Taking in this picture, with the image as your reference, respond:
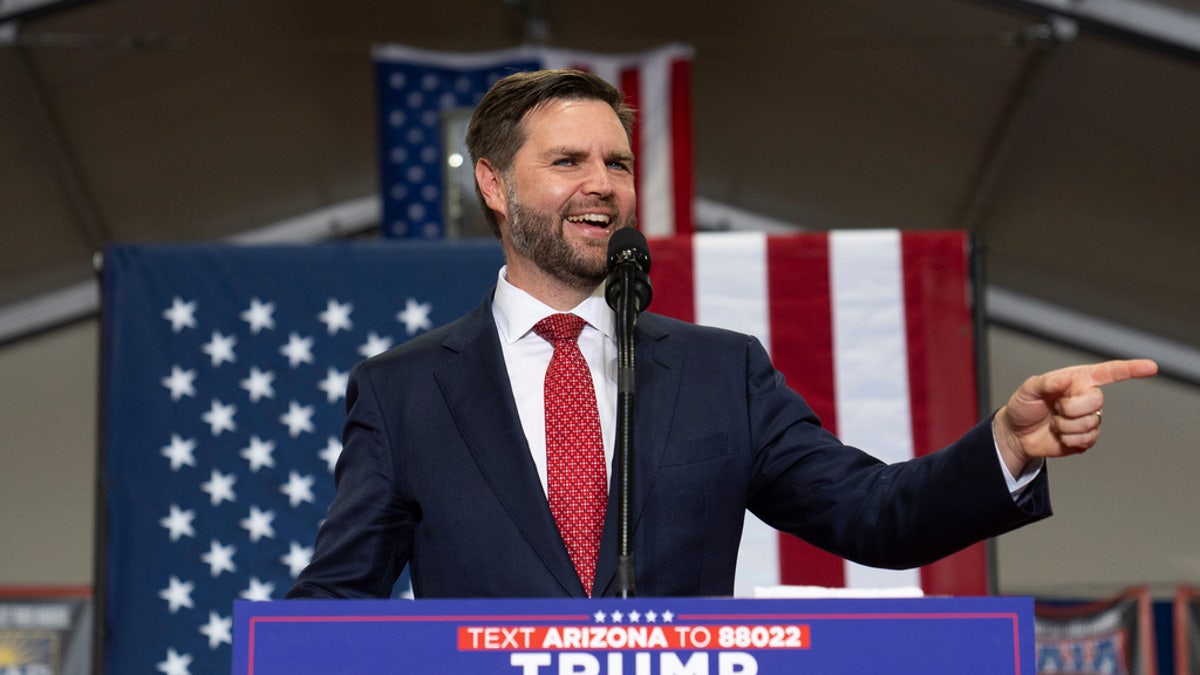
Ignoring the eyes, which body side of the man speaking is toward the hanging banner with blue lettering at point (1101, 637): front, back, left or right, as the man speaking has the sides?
back

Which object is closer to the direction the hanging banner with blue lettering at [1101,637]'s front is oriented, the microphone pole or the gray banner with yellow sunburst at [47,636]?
the microphone pole

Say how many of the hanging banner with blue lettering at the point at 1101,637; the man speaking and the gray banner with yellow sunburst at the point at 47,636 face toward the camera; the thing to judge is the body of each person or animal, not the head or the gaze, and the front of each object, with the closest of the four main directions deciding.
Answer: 3

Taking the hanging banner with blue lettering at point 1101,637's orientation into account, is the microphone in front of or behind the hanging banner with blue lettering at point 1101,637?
in front

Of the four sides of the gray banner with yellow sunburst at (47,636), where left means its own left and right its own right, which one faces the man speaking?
front

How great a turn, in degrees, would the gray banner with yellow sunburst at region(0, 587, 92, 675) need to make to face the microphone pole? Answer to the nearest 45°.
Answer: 0° — it already faces it

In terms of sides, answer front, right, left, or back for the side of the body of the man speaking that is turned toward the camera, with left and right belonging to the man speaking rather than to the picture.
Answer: front

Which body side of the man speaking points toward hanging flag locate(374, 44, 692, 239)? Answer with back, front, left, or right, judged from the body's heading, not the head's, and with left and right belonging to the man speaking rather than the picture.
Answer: back

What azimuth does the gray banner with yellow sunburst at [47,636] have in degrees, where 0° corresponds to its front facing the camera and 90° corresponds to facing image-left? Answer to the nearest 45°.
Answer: approximately 0°

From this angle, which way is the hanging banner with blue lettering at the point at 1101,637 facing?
toward the camera

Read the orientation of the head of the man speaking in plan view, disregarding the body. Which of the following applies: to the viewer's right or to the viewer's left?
to the viewer's right

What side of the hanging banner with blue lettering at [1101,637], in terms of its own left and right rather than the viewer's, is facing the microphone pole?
front
